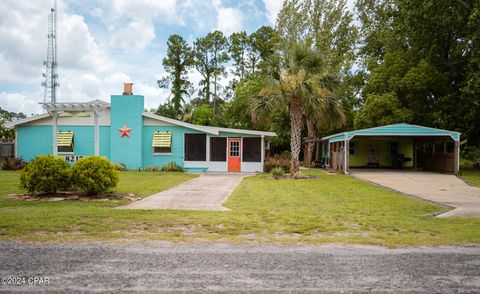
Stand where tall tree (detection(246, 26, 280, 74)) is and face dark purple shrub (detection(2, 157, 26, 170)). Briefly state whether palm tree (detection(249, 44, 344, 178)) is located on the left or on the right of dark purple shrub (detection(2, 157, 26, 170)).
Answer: left

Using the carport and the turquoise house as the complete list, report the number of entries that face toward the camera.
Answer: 2

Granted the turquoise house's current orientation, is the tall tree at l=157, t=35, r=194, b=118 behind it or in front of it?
behind

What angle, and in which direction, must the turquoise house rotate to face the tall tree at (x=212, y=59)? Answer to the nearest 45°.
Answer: approximately 180°

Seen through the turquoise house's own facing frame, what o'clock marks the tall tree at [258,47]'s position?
The tall tree is roughly at 7 o'clock from the turquoise house.

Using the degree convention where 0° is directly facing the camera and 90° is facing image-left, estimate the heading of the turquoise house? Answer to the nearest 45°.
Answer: approximately 0°

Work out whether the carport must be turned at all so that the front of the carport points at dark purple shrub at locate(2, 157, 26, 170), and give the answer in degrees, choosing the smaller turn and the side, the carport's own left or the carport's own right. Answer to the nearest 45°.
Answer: approximately 45° to the carport's own right

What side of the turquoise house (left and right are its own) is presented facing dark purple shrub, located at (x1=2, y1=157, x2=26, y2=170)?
right

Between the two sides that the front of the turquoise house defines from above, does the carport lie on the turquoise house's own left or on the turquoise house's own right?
on the turquoise house's own left

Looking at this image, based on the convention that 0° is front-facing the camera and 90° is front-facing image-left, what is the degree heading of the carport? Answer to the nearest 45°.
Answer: approximately 0°

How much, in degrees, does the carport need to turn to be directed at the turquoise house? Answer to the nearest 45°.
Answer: approximately 45° to its right
